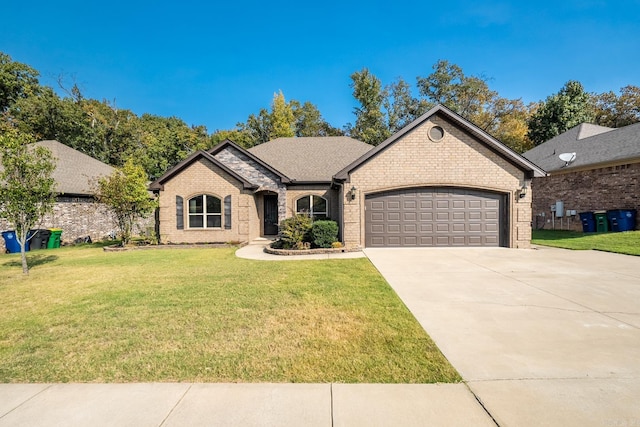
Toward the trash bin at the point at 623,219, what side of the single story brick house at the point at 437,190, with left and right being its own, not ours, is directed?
left

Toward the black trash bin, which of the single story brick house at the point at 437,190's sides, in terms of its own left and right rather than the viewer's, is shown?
right

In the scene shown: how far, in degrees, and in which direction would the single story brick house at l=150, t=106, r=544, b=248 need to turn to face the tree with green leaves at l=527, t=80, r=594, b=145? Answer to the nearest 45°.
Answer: approximately 135° to its left

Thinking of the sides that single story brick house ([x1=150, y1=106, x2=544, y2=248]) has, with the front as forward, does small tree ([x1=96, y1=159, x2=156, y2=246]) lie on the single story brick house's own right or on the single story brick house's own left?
on the single story brick house's own right

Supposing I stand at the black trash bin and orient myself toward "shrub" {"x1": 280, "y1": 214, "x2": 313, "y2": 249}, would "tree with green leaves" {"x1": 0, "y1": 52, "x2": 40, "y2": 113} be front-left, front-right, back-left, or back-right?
back-left

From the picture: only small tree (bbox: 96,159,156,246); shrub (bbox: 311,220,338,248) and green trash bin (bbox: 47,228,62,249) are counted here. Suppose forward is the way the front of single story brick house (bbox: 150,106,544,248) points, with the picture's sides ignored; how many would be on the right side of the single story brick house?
2

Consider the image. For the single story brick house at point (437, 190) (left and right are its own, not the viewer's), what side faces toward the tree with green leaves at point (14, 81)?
right

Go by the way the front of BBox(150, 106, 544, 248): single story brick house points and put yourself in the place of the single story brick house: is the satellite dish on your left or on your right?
on your left

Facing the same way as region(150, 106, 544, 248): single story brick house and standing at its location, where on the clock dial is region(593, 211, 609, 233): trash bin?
The trash bin is roughly at 8 o'clock from the single story brick house.

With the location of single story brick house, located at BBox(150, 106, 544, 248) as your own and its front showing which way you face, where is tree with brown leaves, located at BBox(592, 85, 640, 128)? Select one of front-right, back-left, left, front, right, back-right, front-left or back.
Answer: back-left

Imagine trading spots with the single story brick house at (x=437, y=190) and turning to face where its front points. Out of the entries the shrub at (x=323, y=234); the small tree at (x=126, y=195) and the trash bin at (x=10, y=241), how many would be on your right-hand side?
3

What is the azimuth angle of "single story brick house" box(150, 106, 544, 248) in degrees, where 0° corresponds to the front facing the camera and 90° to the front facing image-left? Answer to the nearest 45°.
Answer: approximately 0°

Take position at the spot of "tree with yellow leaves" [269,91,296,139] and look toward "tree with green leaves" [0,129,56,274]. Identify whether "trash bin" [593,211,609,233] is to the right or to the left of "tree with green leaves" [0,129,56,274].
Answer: left

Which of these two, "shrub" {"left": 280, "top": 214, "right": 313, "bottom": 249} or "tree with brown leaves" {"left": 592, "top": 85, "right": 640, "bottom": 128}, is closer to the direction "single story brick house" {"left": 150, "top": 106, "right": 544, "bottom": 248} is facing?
the shrub

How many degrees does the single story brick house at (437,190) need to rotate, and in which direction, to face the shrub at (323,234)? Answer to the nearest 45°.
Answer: approximately 90° to its right

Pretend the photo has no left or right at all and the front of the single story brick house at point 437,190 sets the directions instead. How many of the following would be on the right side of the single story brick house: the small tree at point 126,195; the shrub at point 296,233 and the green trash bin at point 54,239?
3
